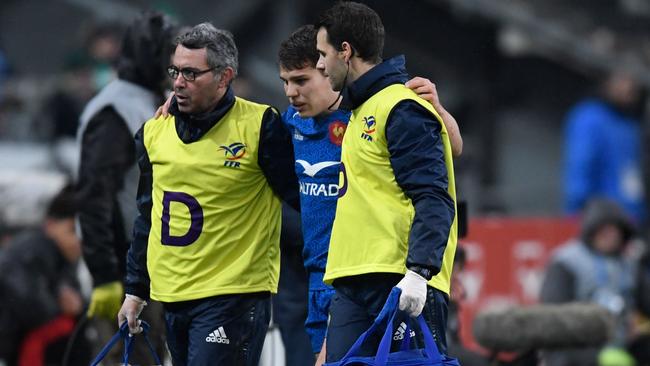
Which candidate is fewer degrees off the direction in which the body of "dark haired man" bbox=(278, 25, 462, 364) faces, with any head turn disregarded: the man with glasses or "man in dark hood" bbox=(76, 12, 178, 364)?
the man with glasses

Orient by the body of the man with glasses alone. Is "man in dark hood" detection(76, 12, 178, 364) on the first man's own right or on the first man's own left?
on the first man's own right

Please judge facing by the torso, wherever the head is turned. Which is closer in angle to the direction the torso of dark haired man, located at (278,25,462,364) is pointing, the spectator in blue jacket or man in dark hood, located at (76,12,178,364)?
the man in dark hood

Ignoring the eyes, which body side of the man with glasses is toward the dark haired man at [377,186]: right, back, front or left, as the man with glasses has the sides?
left

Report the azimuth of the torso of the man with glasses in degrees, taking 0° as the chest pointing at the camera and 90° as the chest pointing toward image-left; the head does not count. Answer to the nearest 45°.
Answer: approximately 45°
